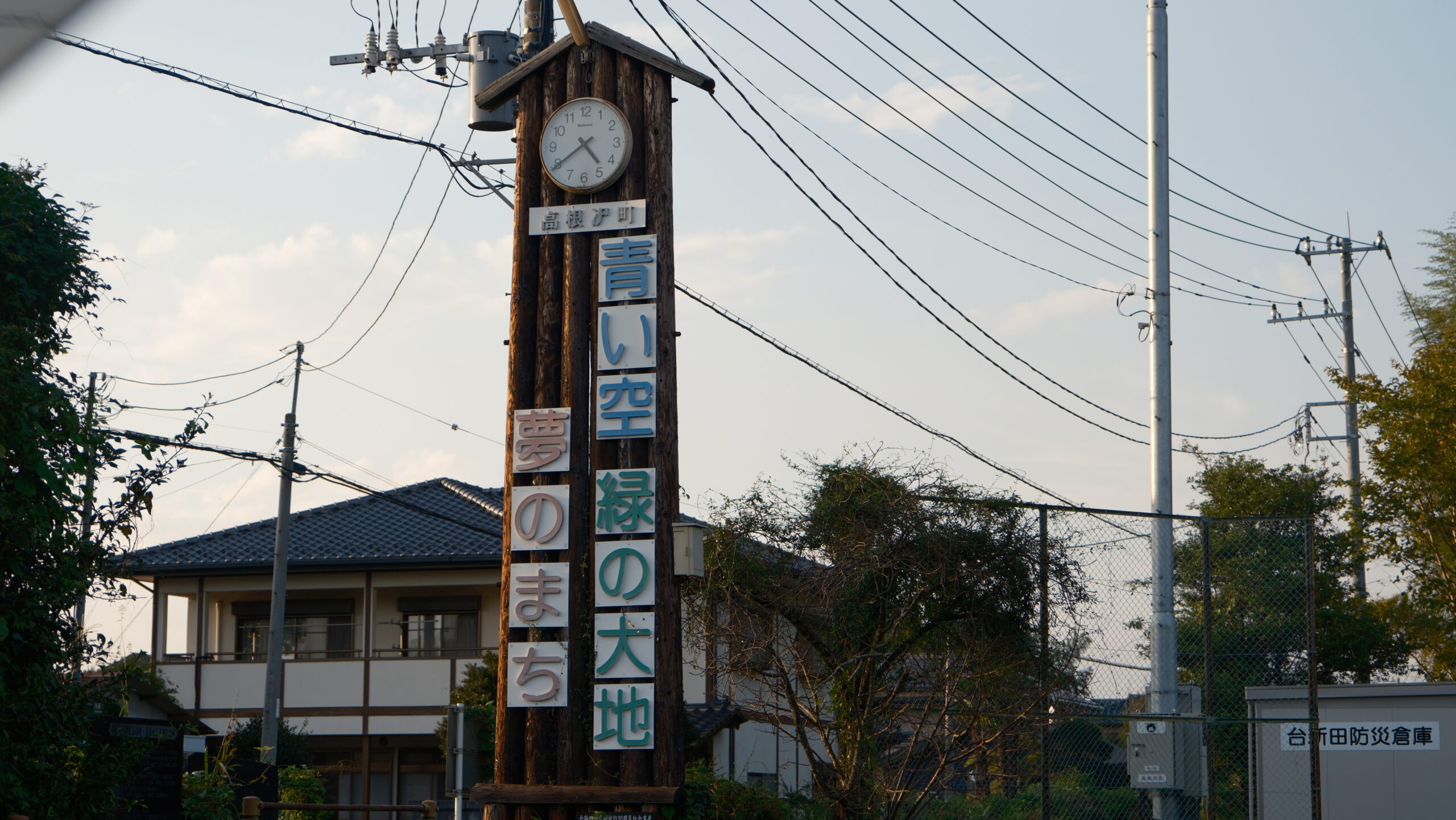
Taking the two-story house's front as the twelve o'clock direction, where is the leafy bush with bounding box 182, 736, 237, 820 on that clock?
The leafy bush is roughly at 12 o'clock from the two-story house.

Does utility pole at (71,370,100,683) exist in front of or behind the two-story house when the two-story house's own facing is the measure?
in front

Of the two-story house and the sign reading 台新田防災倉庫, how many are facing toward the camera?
2

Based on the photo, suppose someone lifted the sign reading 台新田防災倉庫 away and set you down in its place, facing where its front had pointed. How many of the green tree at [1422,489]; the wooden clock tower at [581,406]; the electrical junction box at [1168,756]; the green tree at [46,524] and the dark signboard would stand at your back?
1

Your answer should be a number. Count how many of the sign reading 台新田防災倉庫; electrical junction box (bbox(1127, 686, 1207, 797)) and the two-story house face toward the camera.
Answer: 3

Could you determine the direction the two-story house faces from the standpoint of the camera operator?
facing the viewer

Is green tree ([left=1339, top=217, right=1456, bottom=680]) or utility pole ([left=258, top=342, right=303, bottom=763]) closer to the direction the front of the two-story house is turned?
the utility pole

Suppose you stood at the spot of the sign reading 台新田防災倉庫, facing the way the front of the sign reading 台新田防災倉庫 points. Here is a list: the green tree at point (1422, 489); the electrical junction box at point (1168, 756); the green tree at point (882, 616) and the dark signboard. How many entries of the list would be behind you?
1

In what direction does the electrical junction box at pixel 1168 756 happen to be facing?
toward the camera

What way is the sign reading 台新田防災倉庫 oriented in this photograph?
toward the camera

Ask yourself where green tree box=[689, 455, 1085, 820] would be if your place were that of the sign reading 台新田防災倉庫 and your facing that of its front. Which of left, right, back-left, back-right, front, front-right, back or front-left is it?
front-right
